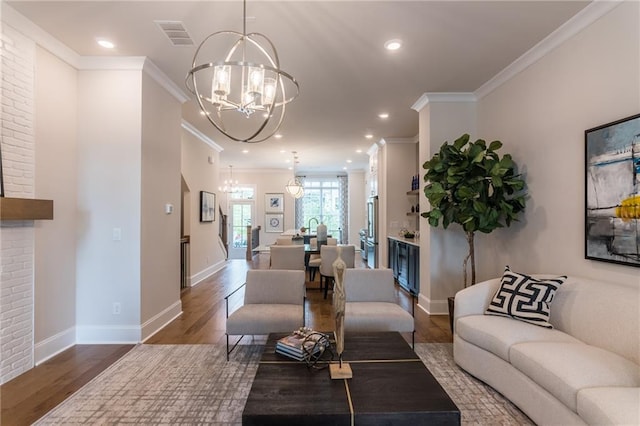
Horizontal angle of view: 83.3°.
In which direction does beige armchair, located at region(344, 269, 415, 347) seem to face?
toward the camera

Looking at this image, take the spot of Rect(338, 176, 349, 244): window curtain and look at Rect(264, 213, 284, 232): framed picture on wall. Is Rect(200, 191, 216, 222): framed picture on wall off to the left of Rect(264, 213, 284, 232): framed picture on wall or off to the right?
left

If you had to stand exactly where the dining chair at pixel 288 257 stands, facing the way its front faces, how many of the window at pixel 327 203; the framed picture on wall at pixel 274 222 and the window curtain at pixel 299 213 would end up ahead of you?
3

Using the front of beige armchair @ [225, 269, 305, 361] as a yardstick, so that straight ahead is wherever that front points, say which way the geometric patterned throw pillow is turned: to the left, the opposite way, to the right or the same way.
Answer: to the right

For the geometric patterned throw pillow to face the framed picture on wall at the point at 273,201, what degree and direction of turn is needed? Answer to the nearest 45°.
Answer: approximately 90° to its right

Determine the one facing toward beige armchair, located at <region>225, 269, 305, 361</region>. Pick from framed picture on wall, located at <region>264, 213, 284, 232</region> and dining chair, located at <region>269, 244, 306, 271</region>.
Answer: the framed picture on wall

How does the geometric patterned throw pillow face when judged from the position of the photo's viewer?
facing the viewer and to the left of the viewer

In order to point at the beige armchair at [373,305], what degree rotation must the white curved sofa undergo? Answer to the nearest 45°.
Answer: approximately 45° to its right

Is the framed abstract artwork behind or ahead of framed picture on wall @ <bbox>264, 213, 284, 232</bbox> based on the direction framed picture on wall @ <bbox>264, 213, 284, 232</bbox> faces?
ahead

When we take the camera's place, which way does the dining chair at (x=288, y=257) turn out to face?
facing away from the viewer

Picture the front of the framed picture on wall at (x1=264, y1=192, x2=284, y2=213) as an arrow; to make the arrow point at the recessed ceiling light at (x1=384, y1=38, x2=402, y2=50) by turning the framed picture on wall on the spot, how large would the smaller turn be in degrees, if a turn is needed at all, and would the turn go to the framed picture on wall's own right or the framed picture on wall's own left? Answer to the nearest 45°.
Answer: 0° — it already faces it

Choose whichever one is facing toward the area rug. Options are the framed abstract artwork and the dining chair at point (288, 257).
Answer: the framed abstract artwork

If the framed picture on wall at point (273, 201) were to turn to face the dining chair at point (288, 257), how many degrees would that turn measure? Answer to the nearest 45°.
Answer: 0° — it already faces it

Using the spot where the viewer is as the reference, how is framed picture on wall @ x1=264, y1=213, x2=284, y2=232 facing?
facing the viewer

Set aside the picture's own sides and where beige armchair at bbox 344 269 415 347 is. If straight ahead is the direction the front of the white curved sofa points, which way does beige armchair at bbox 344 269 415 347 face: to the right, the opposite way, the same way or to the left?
to the left
